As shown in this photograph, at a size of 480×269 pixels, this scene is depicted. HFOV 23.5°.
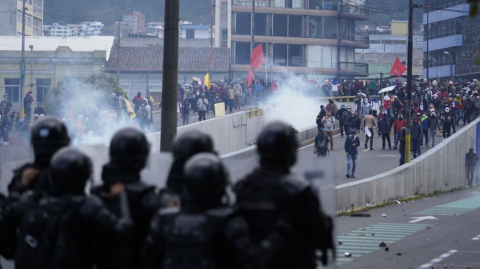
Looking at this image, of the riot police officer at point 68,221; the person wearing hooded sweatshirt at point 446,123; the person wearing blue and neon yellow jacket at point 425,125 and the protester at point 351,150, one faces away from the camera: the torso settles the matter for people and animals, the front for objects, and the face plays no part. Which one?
the riot police officer

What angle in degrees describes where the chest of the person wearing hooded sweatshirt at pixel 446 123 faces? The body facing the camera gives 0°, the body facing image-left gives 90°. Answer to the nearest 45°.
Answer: approximately 0°

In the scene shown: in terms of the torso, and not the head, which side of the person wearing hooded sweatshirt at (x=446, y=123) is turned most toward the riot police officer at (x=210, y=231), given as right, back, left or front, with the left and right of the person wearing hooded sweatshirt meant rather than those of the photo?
front

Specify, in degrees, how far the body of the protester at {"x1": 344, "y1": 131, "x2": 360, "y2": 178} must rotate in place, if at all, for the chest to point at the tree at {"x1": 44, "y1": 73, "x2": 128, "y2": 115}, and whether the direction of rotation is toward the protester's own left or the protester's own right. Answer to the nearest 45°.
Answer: approximately 135° to the protester's own right

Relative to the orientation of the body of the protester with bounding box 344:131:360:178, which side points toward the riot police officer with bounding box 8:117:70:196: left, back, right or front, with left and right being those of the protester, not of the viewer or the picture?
front

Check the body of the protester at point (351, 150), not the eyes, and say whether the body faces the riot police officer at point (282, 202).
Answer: yes

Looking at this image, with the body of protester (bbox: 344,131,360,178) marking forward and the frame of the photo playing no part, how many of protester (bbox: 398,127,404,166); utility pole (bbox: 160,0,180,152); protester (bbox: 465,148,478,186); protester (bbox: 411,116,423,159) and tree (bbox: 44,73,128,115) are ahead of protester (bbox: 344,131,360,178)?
1

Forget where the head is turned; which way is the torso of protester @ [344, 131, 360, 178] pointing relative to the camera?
toward the camera

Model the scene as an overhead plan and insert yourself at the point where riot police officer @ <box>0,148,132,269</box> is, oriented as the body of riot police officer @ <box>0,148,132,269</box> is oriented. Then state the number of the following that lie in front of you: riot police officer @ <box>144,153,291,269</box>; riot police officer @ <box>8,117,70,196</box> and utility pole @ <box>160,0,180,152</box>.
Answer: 2

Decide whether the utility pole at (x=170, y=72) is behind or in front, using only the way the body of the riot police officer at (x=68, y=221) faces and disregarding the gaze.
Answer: in front

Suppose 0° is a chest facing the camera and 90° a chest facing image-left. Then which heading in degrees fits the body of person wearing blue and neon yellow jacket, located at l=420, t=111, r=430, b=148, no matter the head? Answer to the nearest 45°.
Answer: approximately 45°

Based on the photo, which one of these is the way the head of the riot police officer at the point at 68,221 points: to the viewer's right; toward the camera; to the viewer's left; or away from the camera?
away from the camera

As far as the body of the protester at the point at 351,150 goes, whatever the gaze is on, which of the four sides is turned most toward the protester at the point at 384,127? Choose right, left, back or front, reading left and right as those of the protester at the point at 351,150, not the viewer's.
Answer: back

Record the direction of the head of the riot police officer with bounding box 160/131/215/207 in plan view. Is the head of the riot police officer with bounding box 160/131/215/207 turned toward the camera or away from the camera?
away from the camera

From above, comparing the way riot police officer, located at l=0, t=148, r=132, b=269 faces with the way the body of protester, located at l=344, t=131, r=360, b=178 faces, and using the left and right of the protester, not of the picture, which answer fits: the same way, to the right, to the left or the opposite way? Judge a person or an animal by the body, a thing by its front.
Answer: the opposite way

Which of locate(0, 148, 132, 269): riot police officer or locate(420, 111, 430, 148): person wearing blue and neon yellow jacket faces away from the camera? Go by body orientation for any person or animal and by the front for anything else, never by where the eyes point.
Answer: the riot police officer

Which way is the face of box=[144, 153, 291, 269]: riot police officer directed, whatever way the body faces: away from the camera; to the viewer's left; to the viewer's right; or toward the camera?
away from the camera

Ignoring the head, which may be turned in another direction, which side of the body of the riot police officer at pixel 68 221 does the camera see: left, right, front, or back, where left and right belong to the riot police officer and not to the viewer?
back
